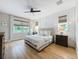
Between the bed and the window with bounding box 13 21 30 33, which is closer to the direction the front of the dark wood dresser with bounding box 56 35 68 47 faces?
the bed

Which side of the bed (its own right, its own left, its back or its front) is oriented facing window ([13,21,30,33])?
right

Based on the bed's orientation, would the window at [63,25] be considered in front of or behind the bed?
behind

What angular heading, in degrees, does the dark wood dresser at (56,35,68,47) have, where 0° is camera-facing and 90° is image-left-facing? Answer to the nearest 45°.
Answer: approximately 45°

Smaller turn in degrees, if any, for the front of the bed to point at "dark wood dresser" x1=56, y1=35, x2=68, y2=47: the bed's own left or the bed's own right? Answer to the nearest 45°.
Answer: approximately 135° to the bed's own left

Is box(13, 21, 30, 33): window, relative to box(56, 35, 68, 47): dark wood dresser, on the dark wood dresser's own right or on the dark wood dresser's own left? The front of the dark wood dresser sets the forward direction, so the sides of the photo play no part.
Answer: on the dark wood dresser's own right
